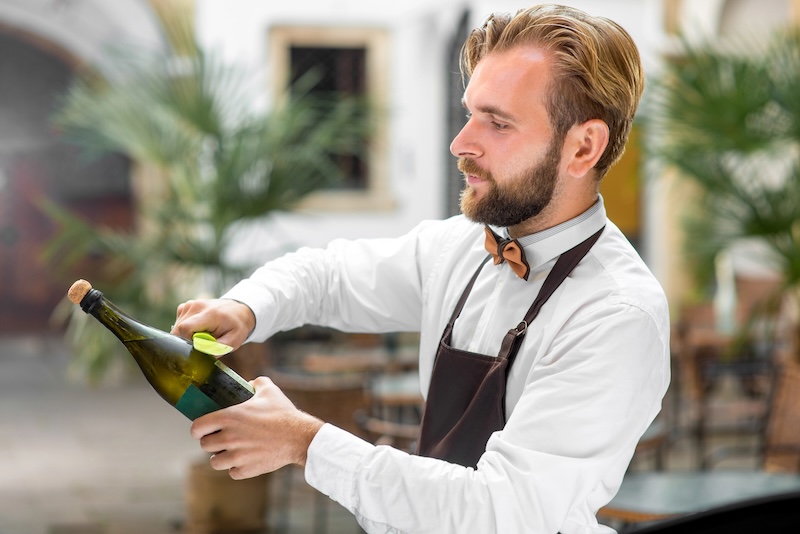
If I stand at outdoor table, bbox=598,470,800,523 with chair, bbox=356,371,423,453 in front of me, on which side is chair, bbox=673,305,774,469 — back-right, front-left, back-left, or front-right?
front-right
